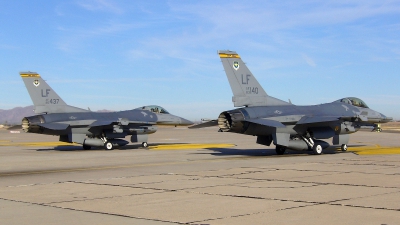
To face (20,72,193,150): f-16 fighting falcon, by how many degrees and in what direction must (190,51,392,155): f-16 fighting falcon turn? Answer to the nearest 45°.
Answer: approximately 135° to its left

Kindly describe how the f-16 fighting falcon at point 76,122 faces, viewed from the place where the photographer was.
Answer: facing away from the viewer and to the right of the viewer

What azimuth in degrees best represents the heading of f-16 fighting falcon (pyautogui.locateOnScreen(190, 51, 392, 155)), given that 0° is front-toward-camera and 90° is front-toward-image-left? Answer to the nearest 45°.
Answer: approximately 225°

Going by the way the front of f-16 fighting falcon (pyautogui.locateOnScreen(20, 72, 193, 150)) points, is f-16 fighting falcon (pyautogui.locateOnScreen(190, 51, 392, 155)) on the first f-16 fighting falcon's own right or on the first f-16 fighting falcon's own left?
on the first f-16 fighting falcon's own right
